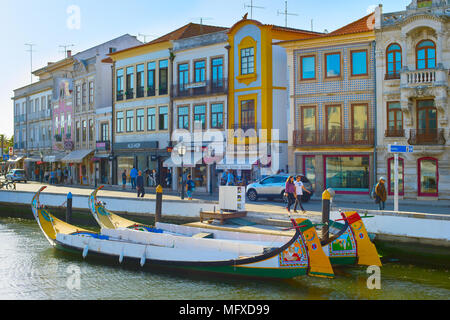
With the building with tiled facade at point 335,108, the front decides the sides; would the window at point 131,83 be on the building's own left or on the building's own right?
on the building's own right

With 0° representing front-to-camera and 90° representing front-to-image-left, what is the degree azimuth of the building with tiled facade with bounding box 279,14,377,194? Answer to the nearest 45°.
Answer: approximately 0°

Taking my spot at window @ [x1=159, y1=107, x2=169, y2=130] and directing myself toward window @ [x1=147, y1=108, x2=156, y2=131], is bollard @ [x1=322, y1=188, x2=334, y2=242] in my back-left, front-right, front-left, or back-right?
back-left

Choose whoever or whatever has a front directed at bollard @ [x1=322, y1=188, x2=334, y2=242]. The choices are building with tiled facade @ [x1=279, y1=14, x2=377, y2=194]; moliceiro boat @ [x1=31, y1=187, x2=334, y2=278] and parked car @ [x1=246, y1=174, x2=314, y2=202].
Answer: the building with tiled facade

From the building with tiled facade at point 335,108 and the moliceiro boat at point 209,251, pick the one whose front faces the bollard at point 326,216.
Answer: the building with tiled facade

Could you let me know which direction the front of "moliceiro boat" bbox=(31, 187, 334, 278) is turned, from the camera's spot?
facing away from the viewer and to the left of the viewer
